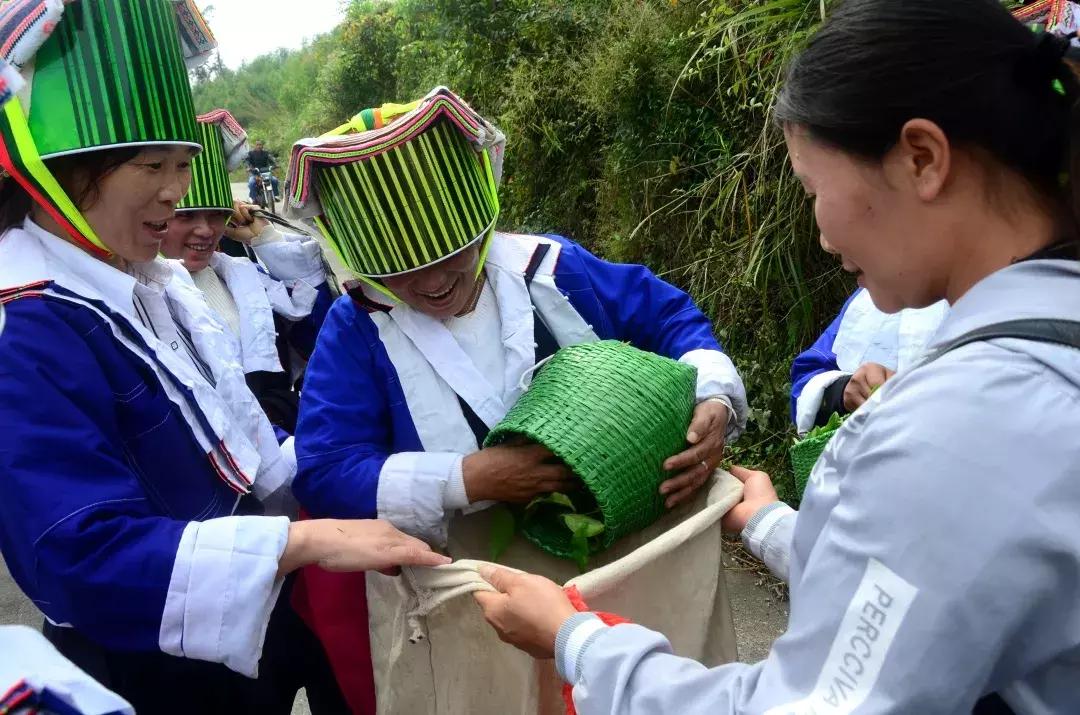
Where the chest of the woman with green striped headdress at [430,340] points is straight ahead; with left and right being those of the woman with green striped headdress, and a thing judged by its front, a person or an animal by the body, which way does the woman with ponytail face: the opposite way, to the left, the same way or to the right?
to the right

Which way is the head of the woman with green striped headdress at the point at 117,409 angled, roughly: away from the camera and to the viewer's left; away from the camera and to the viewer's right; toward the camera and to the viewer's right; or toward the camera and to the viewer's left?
toward the camera and to the viewer's right

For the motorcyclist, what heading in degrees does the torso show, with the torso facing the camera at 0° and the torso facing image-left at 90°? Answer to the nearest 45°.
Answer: approximately 0°

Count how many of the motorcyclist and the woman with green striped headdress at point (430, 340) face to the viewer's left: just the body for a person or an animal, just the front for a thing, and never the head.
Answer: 0

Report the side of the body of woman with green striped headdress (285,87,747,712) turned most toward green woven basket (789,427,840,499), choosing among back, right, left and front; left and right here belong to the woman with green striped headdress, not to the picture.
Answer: left

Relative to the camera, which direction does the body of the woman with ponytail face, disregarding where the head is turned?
to the viewer's left

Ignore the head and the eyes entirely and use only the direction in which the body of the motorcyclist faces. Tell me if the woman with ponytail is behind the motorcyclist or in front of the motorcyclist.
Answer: in front

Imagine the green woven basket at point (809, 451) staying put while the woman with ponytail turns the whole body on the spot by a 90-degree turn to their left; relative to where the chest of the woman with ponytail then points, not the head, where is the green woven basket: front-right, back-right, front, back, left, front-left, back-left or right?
back

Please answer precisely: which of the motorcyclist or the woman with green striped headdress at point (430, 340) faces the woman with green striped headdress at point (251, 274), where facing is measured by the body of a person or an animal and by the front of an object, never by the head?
the motorcyclist

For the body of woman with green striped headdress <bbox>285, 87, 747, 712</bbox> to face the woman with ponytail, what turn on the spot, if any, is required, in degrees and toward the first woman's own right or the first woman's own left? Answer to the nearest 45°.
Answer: approximately 45° to the first woman's own left
